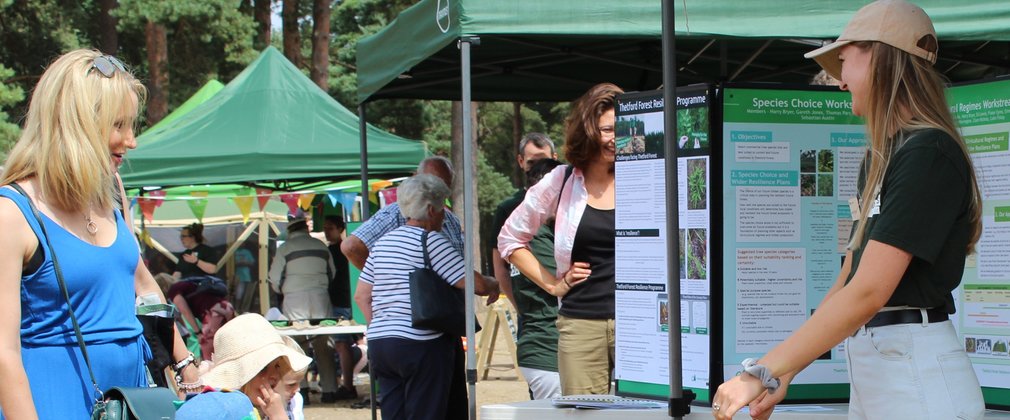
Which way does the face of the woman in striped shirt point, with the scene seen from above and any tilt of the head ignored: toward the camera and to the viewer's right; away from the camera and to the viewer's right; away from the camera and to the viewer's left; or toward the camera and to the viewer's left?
away from the camera and to the viewer's right

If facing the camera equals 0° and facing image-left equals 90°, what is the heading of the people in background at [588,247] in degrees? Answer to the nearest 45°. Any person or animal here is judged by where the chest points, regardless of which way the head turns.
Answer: approximately 315°

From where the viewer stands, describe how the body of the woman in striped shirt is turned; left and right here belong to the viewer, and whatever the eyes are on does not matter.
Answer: facing away from the viewer and to the right of the viewer

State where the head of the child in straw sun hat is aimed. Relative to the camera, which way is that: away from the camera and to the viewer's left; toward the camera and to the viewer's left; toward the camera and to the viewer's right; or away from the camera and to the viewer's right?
toward the camera and to the viewer's right

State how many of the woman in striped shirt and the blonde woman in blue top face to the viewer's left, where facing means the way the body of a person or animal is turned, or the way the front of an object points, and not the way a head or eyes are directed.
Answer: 0

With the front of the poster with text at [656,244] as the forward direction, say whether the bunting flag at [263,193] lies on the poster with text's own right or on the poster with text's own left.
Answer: on the poster with text's own right

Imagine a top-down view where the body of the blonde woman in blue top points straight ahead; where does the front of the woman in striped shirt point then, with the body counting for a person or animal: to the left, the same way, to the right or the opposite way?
to the left

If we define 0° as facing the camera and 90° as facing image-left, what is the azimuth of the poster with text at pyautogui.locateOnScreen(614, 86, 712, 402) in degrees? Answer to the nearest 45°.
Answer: approximately 45°

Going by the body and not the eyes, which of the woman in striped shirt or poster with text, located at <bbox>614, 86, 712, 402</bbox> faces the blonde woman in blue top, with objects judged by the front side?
the poster with text

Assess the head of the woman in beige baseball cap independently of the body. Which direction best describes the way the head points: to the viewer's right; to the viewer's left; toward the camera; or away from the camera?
to the viewer's left

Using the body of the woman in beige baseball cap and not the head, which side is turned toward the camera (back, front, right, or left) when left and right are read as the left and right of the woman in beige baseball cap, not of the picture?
left

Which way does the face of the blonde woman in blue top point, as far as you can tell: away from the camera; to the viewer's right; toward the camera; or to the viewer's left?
to the viewer's right

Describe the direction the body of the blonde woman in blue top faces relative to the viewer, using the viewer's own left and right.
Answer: facing the viewer and to the right of the viewer

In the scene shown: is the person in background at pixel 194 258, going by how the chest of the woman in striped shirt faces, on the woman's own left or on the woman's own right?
on the woman's own left
